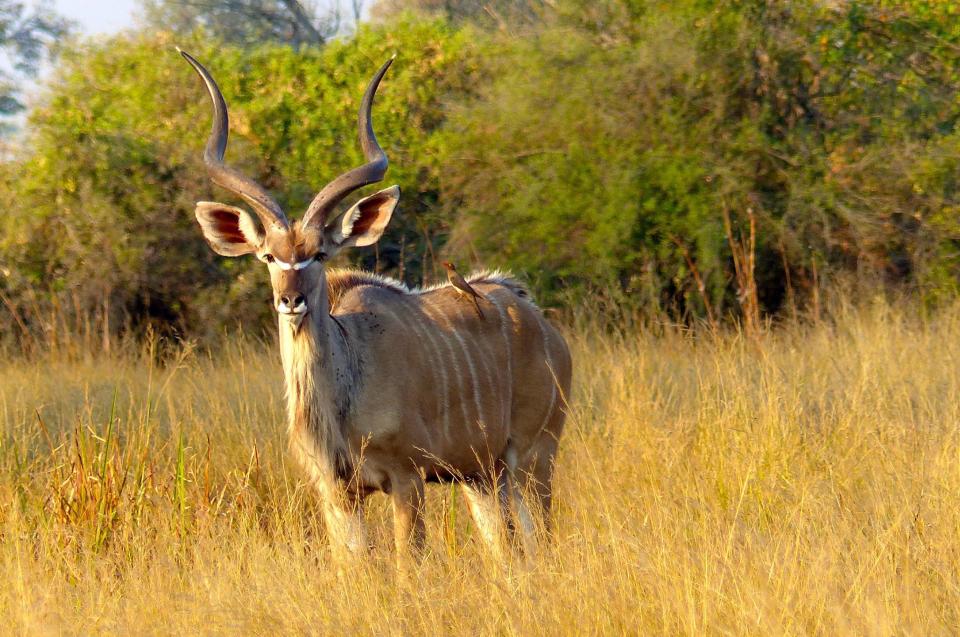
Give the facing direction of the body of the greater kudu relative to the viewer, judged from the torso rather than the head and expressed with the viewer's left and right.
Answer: facing the viewer and to the left of the viewer
